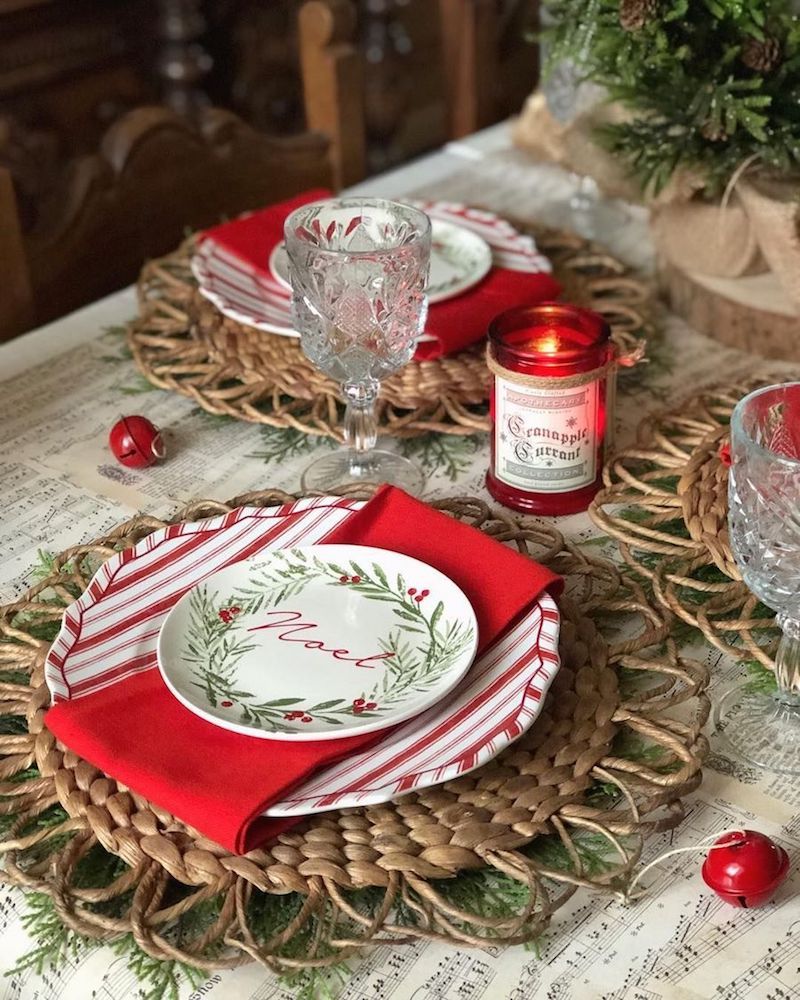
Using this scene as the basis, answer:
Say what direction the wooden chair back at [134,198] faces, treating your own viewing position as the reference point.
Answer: facing the viewer and to the right of the viewer

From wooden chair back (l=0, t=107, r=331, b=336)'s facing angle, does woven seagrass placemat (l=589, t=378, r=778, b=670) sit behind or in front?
in front

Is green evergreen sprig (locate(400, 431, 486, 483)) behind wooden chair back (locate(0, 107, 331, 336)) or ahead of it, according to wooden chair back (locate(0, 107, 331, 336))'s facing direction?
ahead

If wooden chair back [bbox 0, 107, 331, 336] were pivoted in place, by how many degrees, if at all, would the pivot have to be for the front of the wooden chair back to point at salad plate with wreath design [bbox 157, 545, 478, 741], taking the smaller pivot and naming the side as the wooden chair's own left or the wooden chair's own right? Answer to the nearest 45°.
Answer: approximately 45° to the wooden chair's own right

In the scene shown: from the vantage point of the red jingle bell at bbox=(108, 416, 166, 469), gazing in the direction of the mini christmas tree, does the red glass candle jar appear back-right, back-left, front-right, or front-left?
front-right

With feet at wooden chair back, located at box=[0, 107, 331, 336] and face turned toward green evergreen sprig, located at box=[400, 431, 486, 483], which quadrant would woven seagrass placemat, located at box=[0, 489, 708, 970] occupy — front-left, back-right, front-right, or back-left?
front-right
